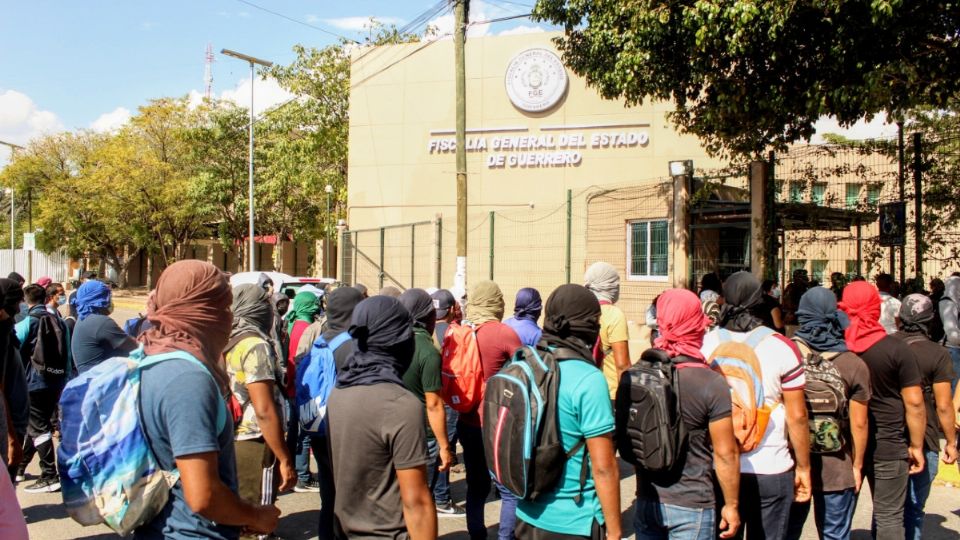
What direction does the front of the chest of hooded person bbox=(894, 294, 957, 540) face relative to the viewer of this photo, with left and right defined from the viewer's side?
facing away from the viewer

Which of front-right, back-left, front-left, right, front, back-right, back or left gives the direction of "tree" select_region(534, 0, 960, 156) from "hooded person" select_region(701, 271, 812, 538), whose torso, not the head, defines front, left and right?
front-left

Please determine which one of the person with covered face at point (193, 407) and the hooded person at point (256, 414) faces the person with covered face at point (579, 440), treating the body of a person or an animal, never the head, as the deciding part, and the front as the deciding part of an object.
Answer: the person with covered face at point (193, 407)

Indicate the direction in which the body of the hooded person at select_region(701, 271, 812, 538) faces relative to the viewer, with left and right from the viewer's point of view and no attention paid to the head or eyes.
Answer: facing away from the viewer and to the right of the viewer

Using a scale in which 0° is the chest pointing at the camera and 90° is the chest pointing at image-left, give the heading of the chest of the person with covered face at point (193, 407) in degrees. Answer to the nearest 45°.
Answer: approximately 270°

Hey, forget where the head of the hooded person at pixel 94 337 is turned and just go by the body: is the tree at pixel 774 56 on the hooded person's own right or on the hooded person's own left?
on the hooded person's own right

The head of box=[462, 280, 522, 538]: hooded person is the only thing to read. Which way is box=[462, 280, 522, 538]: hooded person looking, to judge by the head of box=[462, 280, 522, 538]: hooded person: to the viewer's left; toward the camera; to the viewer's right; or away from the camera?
away from the camera

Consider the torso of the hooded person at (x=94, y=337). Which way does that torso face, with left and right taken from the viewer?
facing away from the viewer and to the right of the viewer
